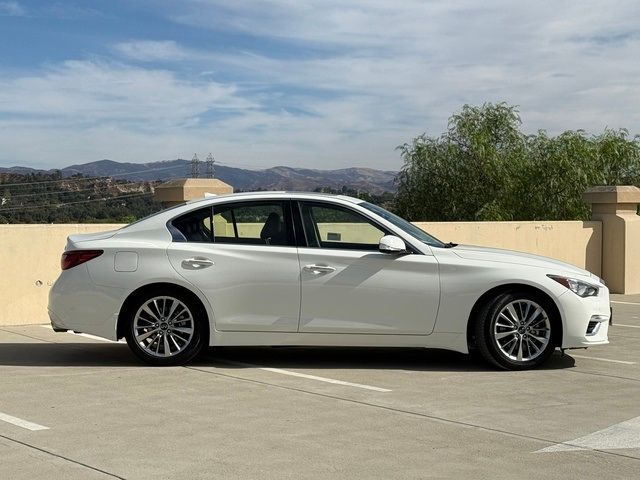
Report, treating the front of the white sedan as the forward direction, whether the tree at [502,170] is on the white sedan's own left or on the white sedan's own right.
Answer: on the white sedan's own left

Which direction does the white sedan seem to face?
to the viewer's right
